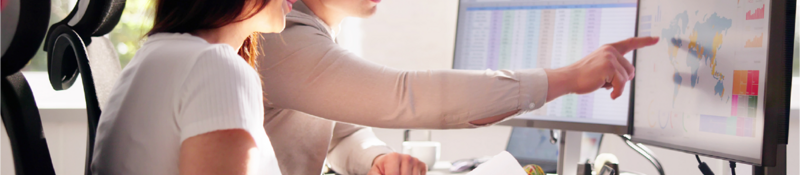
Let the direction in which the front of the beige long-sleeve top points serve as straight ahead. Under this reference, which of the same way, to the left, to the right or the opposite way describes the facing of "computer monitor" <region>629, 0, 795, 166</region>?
the opposite way

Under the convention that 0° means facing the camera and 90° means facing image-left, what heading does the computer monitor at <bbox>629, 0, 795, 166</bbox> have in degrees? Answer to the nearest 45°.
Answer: approximately 45°

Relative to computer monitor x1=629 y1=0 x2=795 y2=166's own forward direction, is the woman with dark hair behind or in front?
in front

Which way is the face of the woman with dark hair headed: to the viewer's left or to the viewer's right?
to the viewer's right

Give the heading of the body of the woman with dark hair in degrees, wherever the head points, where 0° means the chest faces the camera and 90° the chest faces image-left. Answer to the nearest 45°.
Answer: approximately 225°

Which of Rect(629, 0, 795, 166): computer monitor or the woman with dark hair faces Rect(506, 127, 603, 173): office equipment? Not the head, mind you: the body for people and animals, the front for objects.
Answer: the woman with dark hair

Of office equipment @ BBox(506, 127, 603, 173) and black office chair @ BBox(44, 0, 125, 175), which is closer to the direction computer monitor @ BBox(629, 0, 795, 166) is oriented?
the black office chair

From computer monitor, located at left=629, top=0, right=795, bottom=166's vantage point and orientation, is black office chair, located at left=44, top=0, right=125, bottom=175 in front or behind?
in front

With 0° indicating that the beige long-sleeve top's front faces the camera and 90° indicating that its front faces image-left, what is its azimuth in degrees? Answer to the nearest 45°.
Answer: approximately 270°

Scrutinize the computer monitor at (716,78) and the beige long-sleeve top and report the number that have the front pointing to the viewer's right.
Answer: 1

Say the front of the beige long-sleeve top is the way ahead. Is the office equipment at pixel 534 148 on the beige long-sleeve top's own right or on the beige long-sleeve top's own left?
on the beige long-sleeve top's own left
